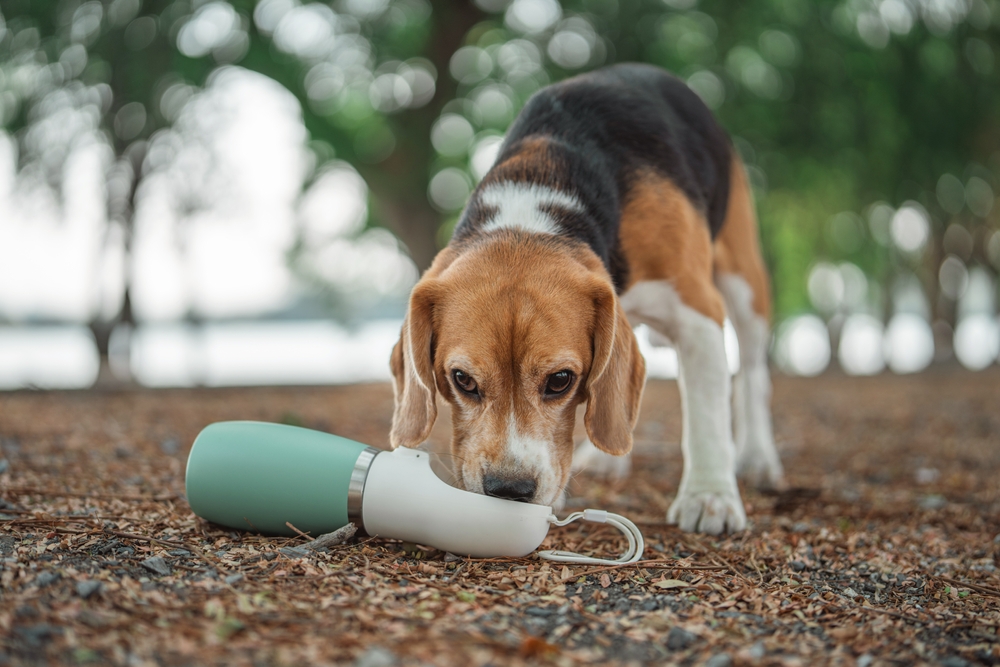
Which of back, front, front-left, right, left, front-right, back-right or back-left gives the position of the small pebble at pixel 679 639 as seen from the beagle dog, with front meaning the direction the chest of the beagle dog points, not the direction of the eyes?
front-left

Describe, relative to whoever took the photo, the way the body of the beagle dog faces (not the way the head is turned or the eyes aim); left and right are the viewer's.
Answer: facing the viewer and to the left of the viewer

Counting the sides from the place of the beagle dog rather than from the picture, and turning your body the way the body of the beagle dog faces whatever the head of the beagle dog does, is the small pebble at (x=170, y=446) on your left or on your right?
on your right

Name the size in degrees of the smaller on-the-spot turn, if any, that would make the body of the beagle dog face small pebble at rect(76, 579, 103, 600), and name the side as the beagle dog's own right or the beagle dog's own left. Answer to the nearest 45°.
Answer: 0° — it already faces it

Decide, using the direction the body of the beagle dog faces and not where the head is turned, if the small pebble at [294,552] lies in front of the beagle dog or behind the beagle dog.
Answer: in front

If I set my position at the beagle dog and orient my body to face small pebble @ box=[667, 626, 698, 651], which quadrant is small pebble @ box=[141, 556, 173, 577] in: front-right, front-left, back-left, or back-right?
front-right

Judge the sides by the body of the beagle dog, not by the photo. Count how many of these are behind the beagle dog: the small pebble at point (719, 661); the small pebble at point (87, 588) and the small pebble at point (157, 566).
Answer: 0

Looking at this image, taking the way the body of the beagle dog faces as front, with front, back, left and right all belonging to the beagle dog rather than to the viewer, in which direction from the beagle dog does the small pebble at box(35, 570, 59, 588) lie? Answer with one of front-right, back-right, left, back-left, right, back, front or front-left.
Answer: front

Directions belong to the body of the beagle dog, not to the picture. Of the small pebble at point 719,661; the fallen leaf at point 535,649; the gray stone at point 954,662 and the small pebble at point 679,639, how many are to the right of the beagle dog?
0
